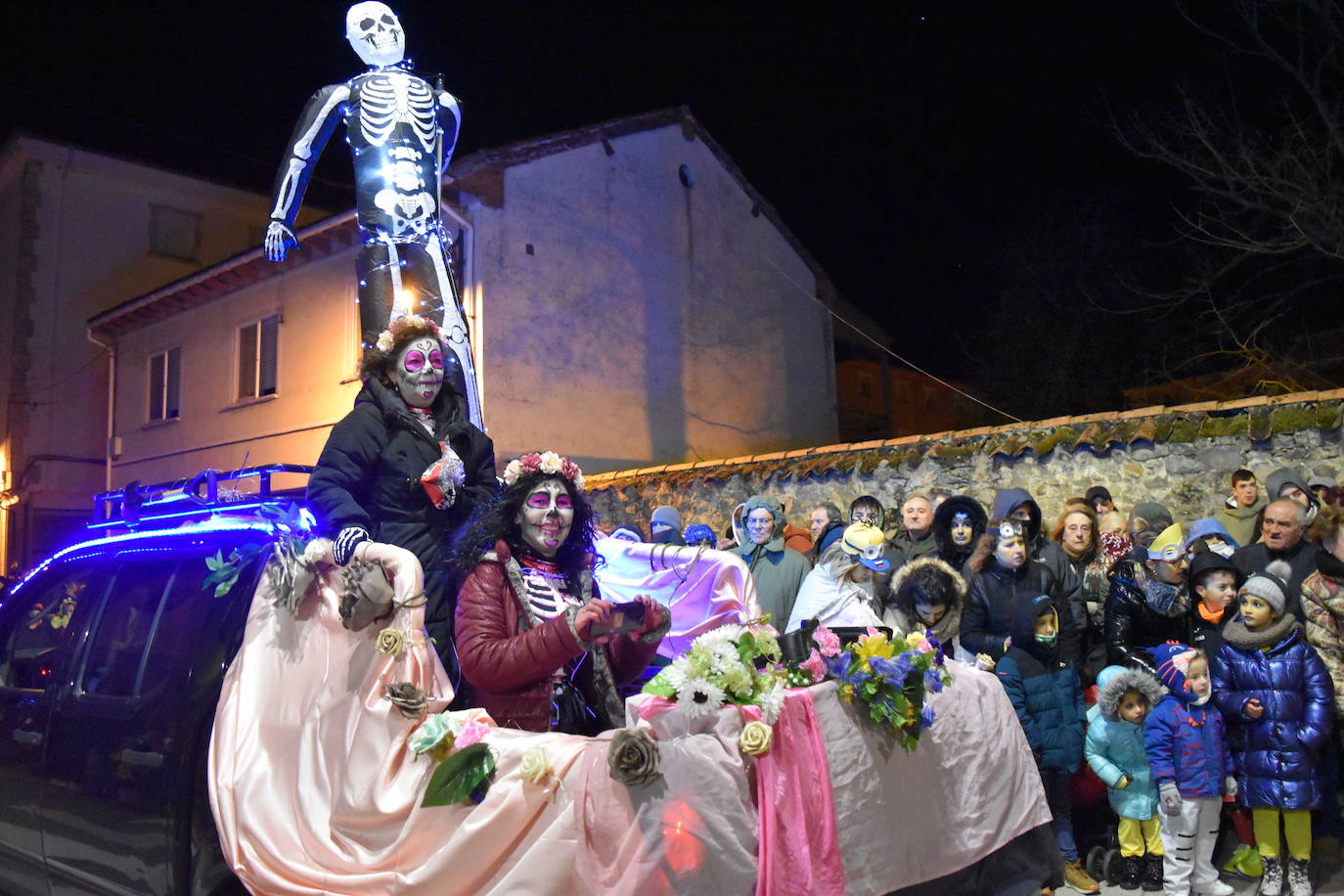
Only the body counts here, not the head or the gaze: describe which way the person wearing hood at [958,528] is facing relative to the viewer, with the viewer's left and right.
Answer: facing the viewer

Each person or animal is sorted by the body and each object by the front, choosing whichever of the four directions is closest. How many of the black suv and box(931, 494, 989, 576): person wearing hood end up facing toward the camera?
1

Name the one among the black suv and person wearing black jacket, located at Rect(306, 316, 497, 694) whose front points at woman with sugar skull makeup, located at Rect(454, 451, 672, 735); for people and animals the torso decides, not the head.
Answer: the person wearing black jacket

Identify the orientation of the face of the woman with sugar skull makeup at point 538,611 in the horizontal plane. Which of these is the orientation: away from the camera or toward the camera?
toward the camera

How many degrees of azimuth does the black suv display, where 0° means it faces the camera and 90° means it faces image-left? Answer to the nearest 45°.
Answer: approximately 135°

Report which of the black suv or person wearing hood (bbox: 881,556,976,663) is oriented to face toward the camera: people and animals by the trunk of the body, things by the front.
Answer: the person wearing hood

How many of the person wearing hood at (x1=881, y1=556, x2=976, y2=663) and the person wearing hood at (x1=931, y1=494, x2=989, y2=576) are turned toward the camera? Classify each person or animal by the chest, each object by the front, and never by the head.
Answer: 2

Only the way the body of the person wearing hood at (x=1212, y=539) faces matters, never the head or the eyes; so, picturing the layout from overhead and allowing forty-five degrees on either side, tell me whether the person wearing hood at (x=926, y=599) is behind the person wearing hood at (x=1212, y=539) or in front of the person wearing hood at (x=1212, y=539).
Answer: in front

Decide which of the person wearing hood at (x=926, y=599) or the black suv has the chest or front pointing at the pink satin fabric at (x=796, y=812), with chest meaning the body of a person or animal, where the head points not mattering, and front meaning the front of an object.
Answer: the person wearing hood

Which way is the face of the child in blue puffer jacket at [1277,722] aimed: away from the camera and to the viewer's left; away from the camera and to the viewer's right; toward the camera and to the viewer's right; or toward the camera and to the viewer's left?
toward the camera and to the viewer's left

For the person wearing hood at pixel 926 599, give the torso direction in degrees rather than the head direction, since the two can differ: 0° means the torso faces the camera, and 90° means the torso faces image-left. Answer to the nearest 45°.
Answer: approximately 0°

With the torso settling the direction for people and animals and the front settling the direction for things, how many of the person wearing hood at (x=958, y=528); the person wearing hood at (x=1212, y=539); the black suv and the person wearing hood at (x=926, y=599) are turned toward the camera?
3

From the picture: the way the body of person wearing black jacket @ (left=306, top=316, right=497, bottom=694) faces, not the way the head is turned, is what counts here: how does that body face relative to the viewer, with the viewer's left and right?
facing the viewer and to the right of the viewer

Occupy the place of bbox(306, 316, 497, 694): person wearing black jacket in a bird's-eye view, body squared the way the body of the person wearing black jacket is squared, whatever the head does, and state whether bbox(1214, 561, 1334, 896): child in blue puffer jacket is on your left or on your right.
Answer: on your left

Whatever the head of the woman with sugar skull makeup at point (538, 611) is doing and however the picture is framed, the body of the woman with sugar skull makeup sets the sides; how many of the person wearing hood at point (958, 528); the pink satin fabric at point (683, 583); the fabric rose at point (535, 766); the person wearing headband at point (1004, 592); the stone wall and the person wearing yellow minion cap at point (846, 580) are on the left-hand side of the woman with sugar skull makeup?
5

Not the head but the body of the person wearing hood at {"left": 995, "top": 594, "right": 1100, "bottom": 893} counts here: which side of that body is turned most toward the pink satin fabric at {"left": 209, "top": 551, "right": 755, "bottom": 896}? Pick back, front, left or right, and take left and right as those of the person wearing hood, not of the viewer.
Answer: right

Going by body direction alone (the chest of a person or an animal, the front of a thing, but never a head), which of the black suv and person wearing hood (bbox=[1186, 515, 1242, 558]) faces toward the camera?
the person wearing hood

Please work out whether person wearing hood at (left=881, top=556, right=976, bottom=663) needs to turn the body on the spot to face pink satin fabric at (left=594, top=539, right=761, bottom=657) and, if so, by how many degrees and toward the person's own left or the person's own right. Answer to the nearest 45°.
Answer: approximately 45° to the person's own right

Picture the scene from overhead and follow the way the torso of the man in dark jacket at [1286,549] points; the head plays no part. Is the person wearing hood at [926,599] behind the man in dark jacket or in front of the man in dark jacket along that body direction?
in front

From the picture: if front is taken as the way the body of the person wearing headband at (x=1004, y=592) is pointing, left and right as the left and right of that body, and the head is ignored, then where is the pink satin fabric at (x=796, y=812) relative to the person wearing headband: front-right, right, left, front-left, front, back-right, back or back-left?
front-right
